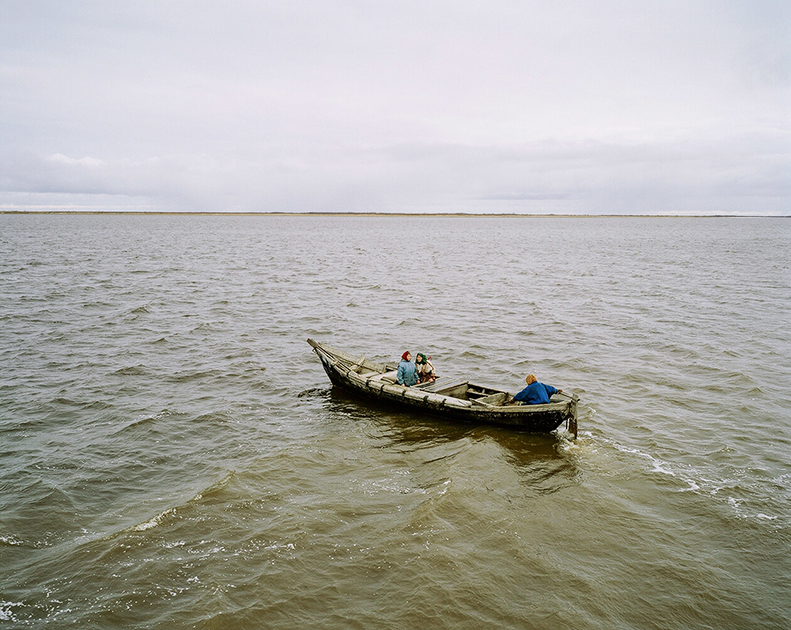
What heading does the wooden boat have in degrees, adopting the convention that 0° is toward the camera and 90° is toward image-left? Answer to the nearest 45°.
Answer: approximately 135°
